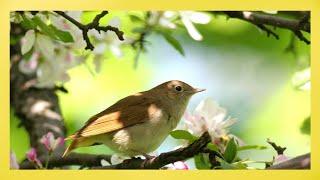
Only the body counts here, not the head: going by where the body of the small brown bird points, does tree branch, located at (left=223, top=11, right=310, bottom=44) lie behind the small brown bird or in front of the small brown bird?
in front

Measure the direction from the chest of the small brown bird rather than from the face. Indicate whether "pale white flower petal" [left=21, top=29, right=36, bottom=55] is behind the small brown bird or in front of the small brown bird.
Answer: behind

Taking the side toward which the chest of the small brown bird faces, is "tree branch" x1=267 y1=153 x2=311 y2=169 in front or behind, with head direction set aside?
in front

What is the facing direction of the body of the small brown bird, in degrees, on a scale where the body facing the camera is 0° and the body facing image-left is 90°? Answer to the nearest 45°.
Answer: approximately 270°

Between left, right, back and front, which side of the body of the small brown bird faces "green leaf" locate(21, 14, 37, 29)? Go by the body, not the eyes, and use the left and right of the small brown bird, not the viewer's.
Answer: back
